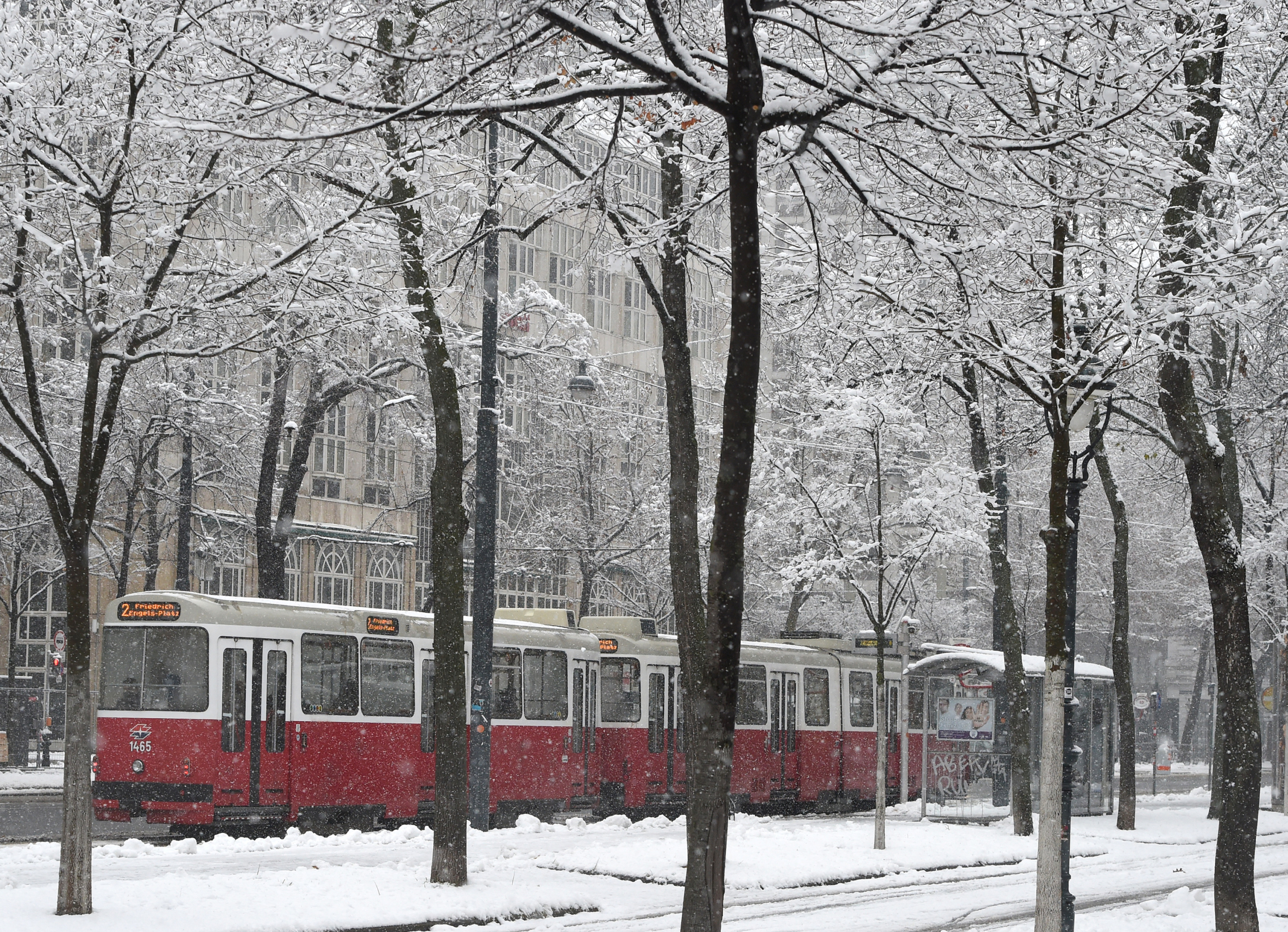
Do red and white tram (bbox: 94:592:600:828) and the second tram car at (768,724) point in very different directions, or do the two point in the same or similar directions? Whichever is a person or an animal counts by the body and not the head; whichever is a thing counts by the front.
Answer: same or similar directions

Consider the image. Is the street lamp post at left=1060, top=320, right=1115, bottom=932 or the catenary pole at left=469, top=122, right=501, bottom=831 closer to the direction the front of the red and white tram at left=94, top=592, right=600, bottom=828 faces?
the catenary pole
